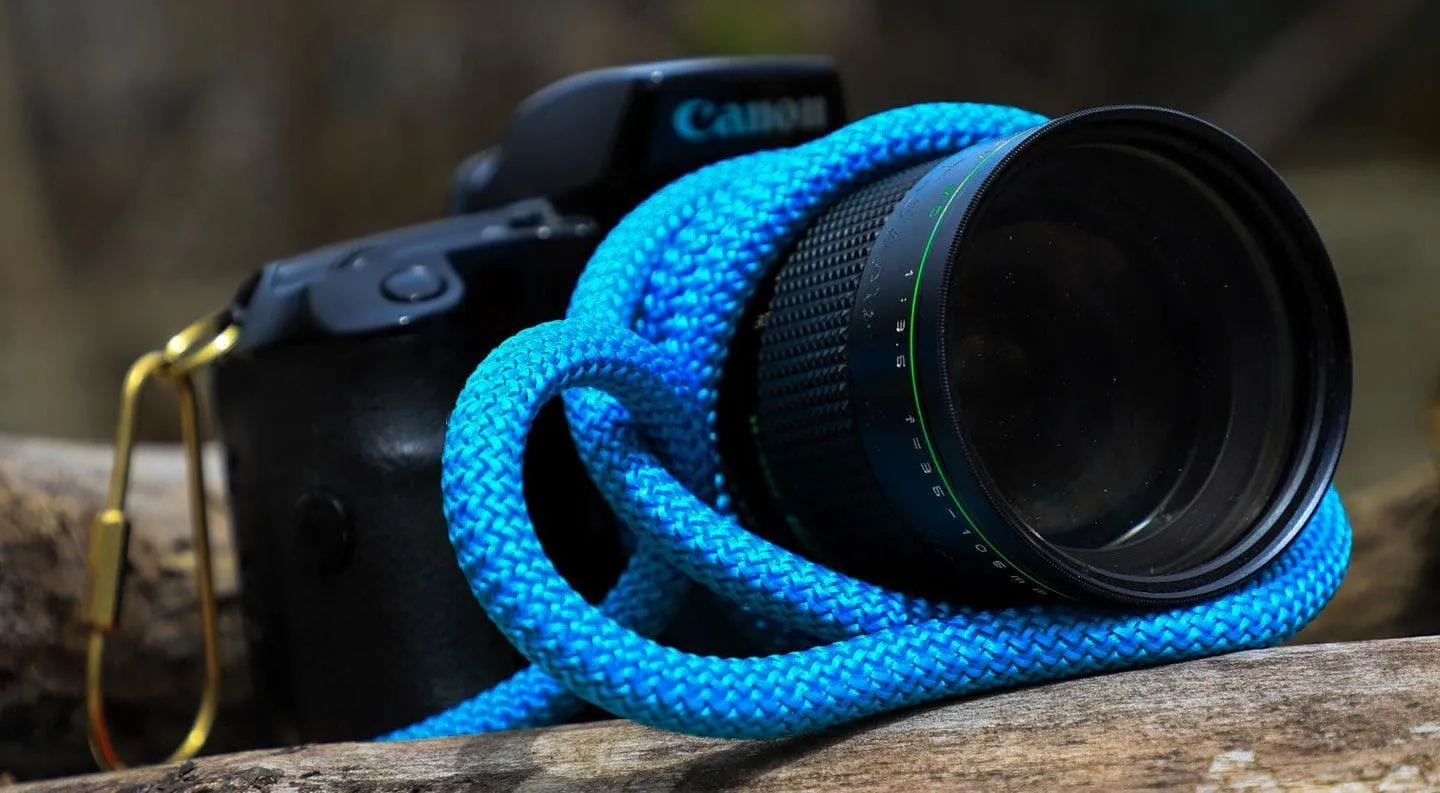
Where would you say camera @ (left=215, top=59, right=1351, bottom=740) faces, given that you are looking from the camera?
facing the viewer and to the right of the viewer
